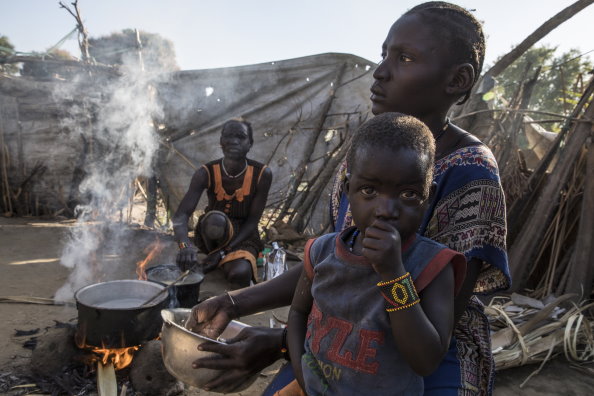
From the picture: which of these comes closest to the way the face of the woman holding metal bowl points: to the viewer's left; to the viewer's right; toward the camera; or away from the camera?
to the viewer's left

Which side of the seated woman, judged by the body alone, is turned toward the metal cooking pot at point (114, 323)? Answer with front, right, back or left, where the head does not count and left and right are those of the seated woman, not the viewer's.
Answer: front

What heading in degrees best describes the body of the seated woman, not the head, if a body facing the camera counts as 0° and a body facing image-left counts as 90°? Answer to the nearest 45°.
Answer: approximately 0°

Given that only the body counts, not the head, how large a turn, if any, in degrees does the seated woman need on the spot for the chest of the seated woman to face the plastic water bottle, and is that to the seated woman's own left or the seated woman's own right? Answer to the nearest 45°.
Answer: approximately 45° to the seated woman's own left

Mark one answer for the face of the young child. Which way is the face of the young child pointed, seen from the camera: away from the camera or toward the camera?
toward the camera

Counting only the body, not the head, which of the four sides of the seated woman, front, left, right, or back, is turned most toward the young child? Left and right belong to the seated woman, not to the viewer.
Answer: front

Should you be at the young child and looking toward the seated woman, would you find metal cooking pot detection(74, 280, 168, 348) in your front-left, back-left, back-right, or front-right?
front-left

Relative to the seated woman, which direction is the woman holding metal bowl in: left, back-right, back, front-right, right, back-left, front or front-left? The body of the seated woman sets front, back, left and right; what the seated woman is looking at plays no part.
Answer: front

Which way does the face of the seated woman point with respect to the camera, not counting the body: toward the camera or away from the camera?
toward the camera
